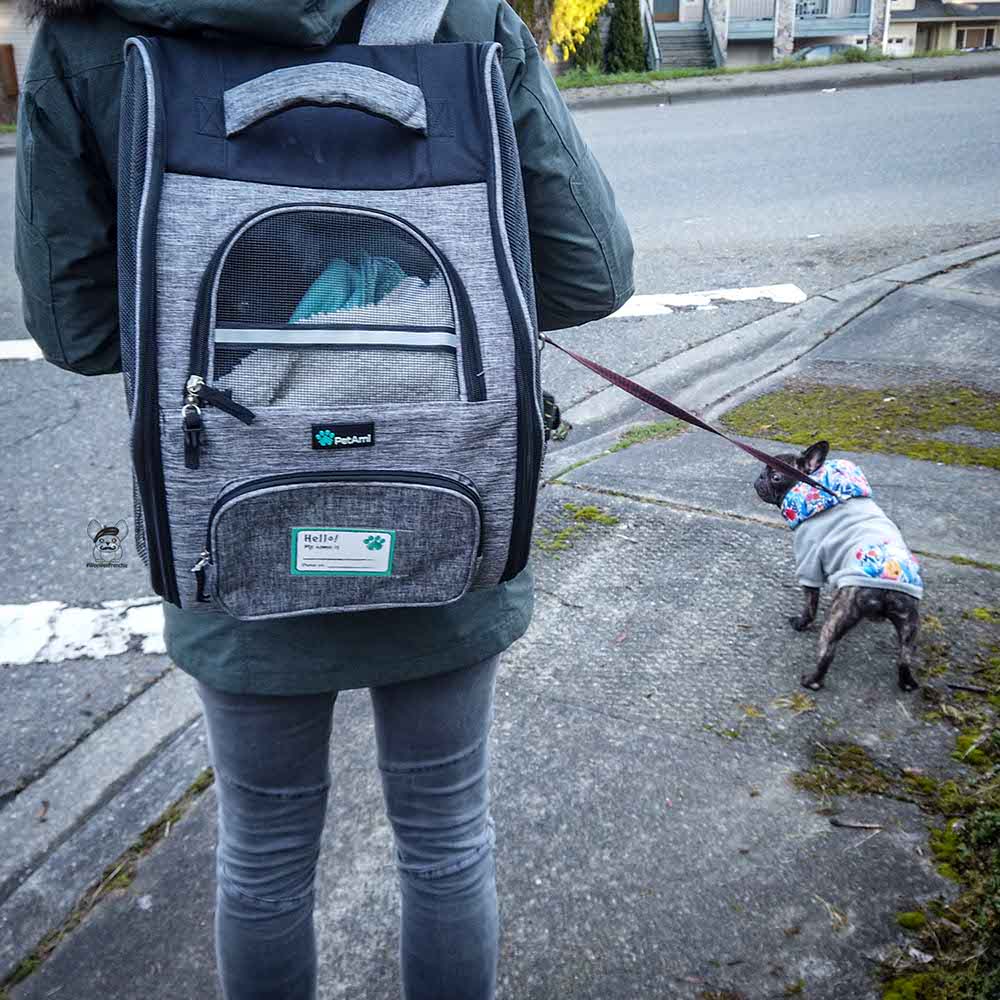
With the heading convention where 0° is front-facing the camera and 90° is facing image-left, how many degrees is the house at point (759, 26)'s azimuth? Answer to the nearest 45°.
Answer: approximately 0°

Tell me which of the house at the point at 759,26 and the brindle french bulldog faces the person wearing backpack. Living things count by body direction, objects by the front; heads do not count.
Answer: the house

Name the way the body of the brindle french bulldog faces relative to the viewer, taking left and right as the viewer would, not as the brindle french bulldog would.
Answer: facing away from the viewer and to the left of the viewer

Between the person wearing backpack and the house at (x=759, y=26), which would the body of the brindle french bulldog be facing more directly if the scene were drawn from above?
the house

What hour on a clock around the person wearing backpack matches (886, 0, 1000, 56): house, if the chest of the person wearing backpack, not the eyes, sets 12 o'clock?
The house is roughly at 1 o'clock from the person wearing backpack.

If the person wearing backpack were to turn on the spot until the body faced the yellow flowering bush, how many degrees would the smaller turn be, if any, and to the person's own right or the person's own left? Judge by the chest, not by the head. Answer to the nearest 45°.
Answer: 0° — they already face it

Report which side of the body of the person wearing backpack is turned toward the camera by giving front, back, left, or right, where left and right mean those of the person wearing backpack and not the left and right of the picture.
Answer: back

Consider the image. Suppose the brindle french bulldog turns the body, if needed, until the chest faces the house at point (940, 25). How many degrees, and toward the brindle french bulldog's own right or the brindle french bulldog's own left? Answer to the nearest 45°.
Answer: approximately 45° to the brindle french bulldog's own right

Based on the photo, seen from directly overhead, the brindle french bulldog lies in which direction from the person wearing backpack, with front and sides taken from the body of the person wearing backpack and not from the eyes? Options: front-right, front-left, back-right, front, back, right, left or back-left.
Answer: front-right

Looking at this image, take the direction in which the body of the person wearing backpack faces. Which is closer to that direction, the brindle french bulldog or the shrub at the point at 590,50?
the shrub

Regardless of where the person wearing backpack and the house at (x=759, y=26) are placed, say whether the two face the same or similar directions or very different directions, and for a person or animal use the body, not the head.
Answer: very different directions

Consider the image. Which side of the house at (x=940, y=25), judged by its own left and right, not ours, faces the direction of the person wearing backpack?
front

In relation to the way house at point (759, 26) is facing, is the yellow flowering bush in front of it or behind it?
in front
